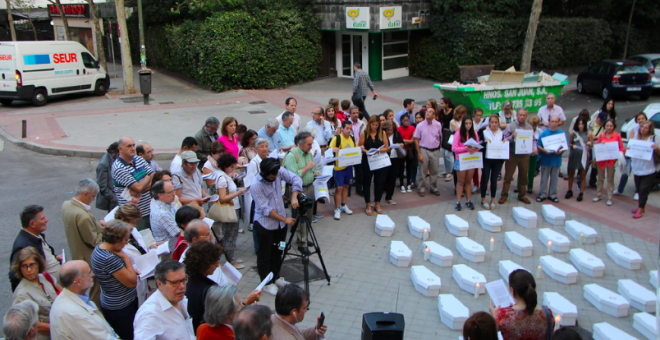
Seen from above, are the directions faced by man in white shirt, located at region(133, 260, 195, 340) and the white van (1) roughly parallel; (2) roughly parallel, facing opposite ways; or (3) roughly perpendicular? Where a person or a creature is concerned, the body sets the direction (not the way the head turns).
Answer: roughly perpendicular

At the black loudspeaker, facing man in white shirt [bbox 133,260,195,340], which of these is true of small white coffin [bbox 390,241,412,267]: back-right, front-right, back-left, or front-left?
back-right

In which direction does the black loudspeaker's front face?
away from the camera

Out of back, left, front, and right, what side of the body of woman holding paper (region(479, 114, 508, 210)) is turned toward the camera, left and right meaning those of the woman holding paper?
front

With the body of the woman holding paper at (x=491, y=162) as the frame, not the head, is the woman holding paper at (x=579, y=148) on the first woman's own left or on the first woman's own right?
on the first woman's own left

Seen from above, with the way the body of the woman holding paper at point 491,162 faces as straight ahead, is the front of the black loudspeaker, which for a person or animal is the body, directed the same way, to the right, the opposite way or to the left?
the opposite way

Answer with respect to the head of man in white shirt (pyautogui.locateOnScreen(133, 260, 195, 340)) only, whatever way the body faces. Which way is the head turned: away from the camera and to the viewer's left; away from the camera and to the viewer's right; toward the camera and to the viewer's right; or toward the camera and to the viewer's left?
toward the camera and to the viewer's right

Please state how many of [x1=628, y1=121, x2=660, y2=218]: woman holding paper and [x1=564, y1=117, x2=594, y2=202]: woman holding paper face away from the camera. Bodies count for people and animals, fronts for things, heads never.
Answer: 0

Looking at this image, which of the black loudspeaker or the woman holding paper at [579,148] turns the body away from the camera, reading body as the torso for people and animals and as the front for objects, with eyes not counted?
the black loudspeaker

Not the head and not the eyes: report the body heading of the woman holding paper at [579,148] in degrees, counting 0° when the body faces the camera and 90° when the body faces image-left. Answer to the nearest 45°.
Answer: approximately 0°

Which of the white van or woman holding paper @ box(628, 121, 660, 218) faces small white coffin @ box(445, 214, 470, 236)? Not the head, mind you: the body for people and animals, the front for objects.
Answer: the woman holding paper

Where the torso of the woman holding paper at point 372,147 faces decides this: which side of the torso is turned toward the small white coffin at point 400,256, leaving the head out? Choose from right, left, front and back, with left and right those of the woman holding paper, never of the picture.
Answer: front

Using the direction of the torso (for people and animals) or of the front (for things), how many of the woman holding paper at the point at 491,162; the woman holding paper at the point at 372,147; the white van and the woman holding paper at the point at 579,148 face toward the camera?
3

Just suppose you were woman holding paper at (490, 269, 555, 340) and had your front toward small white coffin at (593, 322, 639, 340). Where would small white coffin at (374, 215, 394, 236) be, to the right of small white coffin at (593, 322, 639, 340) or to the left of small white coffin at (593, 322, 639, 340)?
left

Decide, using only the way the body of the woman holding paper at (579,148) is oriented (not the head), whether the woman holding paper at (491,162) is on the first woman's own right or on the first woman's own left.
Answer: on the first woman's own right

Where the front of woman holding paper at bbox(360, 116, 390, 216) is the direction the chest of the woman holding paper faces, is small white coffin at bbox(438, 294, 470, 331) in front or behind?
in front

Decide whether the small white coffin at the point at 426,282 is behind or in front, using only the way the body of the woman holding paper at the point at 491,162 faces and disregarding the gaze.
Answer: in front
